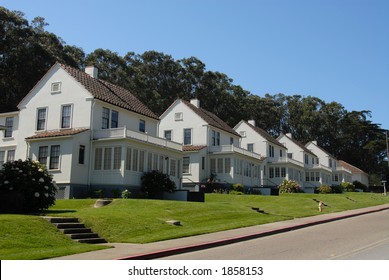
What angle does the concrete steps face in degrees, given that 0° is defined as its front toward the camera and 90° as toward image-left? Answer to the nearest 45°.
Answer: approximately 315°

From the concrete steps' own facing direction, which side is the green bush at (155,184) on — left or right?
on its left

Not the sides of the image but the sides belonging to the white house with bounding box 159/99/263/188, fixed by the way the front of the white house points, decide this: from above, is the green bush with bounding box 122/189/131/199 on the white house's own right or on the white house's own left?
on the white house's own right

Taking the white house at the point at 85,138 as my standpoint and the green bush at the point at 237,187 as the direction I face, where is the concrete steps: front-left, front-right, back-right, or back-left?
back-right

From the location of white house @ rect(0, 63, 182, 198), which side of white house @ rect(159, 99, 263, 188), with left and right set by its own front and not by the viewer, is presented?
right

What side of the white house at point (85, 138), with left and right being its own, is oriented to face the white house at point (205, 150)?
left

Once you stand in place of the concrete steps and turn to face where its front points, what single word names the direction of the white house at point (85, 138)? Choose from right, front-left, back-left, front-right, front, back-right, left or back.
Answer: back-left

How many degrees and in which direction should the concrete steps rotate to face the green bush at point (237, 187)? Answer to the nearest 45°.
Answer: approximately 90° to its left
